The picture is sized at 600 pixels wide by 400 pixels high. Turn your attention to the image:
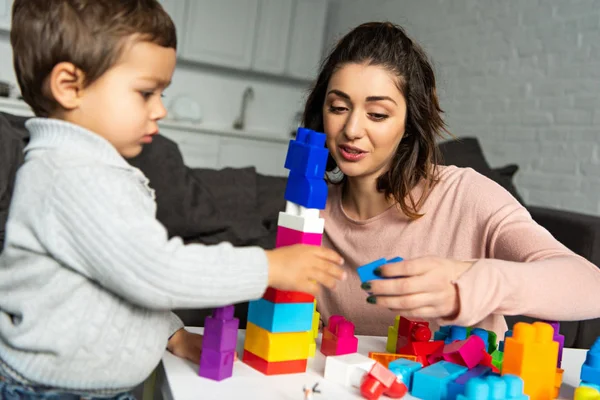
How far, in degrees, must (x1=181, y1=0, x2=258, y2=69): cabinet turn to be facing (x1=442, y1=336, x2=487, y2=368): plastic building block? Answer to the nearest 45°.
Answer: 0° — it already faces it

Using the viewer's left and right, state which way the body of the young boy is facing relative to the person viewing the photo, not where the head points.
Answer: facing to the right of the viewer

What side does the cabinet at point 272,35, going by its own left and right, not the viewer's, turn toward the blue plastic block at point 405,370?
front

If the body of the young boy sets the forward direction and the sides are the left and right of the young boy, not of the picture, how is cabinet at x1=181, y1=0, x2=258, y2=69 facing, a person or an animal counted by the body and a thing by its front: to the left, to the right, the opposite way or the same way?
to the right

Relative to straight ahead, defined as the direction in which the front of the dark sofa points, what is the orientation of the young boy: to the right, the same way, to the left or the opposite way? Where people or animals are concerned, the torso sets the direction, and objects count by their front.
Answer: to the left

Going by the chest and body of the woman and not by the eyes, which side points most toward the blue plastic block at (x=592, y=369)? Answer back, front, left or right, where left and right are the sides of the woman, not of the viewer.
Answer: left

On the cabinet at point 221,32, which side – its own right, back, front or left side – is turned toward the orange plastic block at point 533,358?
front

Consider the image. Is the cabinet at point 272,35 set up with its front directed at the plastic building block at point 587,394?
yes

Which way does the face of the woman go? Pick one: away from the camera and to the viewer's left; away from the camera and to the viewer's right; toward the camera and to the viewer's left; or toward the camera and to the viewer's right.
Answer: toward the camera and to the viewer's left
